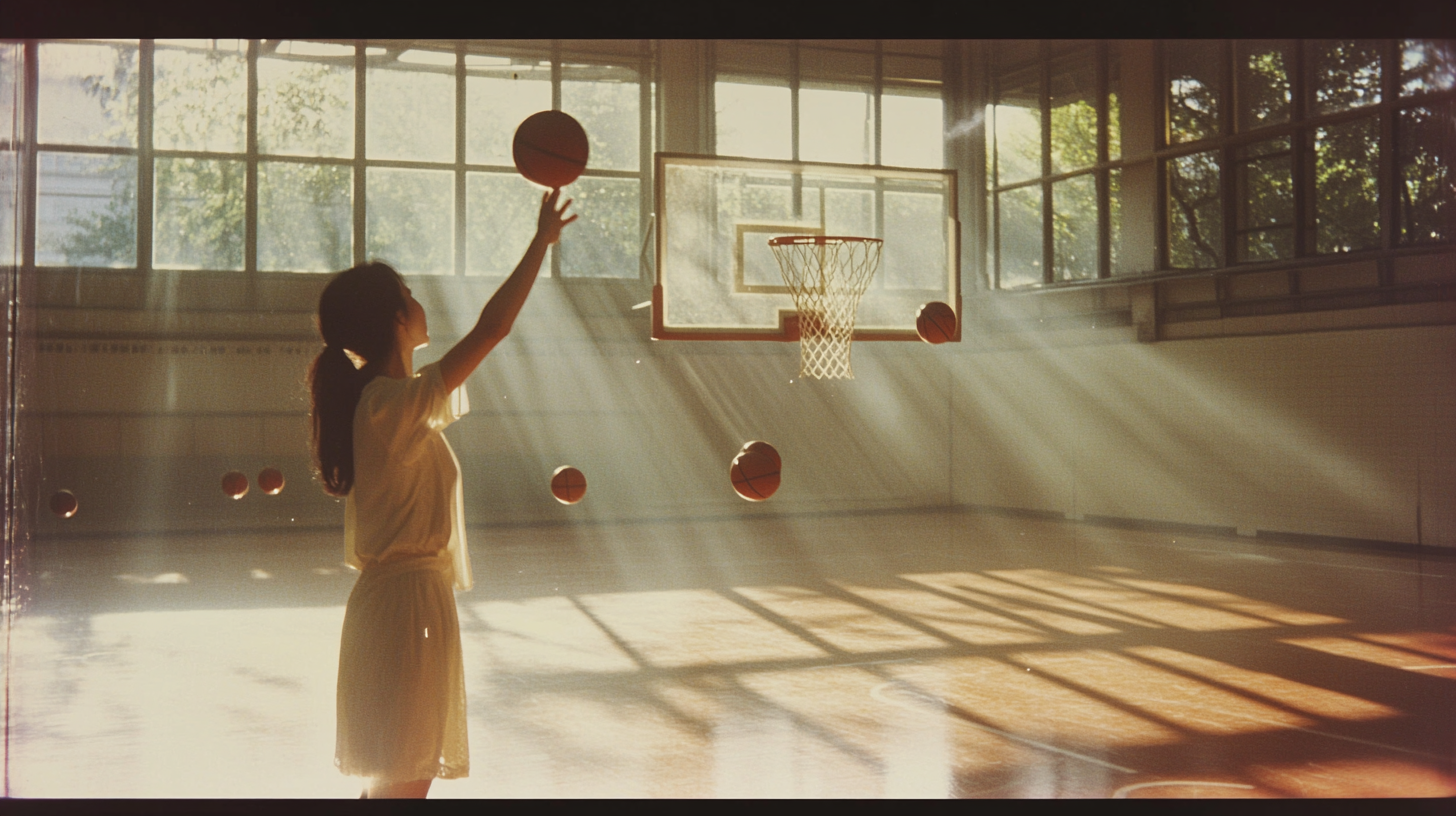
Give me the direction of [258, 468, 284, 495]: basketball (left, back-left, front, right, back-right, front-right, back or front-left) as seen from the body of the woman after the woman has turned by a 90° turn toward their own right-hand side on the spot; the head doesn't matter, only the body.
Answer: back-left

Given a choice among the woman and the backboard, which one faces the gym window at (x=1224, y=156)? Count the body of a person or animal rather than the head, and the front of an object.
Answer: the woman

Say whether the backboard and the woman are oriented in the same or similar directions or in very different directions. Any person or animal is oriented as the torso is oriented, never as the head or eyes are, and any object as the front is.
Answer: very different directions

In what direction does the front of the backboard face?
toward the camera

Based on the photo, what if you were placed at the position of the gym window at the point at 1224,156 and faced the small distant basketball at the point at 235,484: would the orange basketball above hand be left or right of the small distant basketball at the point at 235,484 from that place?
left

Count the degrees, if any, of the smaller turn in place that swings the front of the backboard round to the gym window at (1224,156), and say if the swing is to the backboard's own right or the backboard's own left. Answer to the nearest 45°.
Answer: approximately 90° to the backboard's own left

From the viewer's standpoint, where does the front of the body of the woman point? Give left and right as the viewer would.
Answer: facing away from the viewer and to the right of the viewer

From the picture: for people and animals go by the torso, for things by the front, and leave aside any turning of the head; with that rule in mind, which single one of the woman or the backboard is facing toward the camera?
the backboard

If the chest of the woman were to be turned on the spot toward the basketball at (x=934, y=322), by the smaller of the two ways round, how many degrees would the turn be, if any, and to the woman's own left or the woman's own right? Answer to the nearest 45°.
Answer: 0° — they already face it

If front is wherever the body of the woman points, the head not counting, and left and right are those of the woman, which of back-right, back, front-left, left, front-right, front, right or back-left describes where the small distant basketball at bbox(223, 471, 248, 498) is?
front-left

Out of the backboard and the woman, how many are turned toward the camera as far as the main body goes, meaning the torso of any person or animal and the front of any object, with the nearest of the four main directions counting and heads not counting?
1

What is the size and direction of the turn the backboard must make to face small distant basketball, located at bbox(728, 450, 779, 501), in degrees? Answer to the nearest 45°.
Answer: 0° — it already faces it

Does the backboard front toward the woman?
yes
